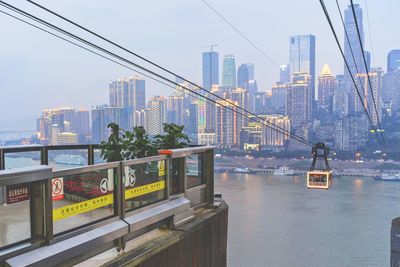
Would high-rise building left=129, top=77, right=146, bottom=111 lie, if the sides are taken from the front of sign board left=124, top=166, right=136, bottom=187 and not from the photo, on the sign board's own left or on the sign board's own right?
on the sign board's own left

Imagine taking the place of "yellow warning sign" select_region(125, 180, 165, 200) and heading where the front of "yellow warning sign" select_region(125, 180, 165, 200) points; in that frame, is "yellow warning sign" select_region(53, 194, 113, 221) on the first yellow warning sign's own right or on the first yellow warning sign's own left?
on the first yellow warning sign's own right

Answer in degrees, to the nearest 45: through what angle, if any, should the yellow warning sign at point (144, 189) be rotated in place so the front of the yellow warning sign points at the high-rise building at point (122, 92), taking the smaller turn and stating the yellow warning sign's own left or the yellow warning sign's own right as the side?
approximately 135° to the yellow warning sign's own left

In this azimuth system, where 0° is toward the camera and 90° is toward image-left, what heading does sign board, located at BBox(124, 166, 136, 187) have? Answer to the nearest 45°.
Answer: approximately 315°

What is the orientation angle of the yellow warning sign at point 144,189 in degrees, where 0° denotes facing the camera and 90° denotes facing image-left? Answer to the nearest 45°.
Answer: approximately 315°
